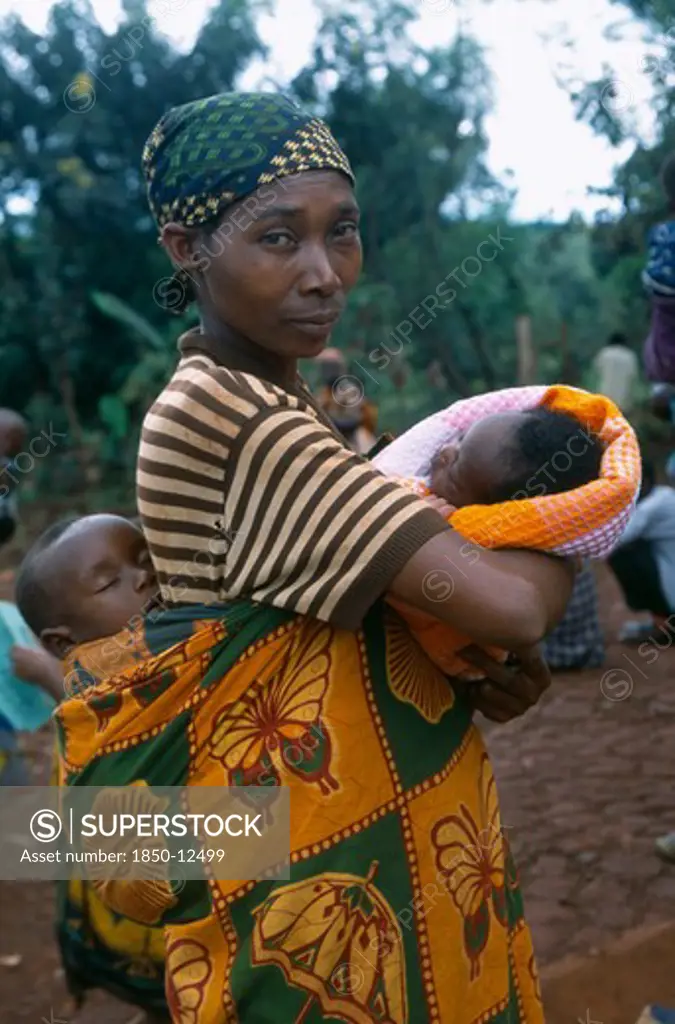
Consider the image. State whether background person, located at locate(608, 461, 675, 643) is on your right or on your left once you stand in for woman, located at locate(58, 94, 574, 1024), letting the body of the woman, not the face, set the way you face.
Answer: on your left

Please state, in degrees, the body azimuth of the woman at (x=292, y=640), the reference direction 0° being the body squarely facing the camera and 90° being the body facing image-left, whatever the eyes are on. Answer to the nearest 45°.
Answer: approximately 270°
